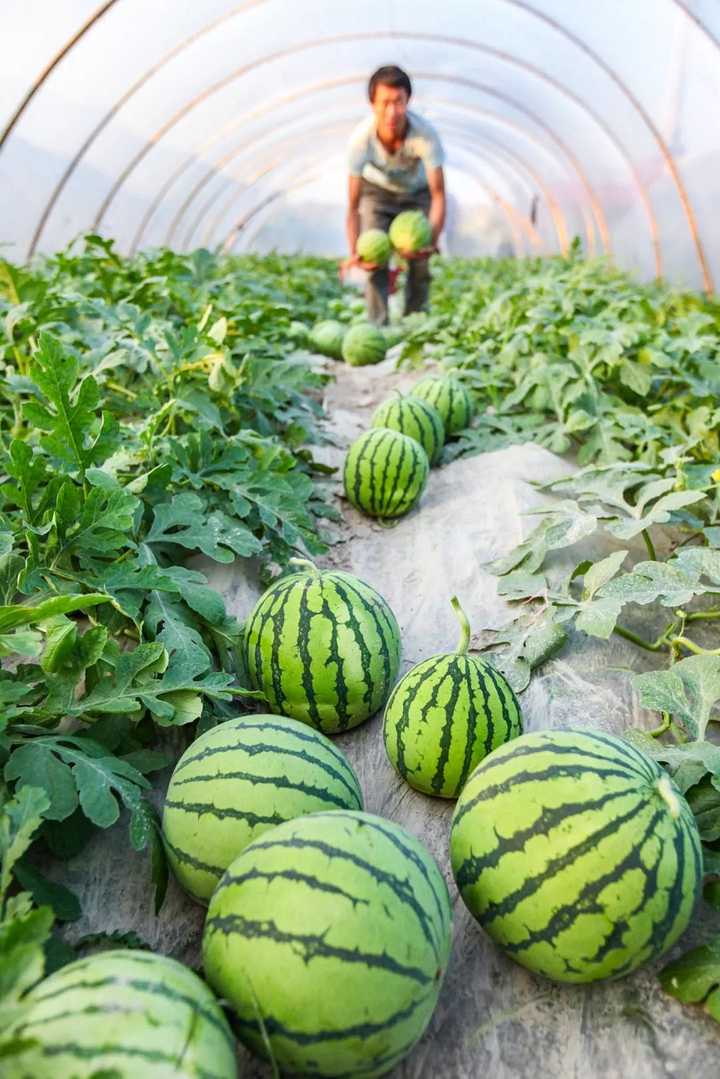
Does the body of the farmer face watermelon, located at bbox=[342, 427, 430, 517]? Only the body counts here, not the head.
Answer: yes

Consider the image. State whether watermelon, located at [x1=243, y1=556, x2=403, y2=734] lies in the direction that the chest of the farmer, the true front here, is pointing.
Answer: yes

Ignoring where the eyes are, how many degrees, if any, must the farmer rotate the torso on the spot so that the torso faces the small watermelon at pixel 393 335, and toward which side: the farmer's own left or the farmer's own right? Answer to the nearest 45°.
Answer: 0° — they already face it

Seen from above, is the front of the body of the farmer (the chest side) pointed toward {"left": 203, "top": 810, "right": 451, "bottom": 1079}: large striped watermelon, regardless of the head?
yes

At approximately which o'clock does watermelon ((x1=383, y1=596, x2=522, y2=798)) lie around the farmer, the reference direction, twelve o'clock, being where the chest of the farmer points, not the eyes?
The watermelon is roughly at 12 o'clock from the farmer.

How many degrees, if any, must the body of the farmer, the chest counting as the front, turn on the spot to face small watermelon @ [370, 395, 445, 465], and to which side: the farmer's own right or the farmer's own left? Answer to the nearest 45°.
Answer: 0° — they already face it

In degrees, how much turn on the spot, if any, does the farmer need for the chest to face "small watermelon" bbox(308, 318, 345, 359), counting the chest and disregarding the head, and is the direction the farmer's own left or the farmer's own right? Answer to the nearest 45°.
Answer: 0° — they already face it

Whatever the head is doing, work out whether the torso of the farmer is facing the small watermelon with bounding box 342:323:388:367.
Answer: yes

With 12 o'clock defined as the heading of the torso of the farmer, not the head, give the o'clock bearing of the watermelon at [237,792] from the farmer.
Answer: The watermelon is roughly at 12 o'clock from the farmer.
